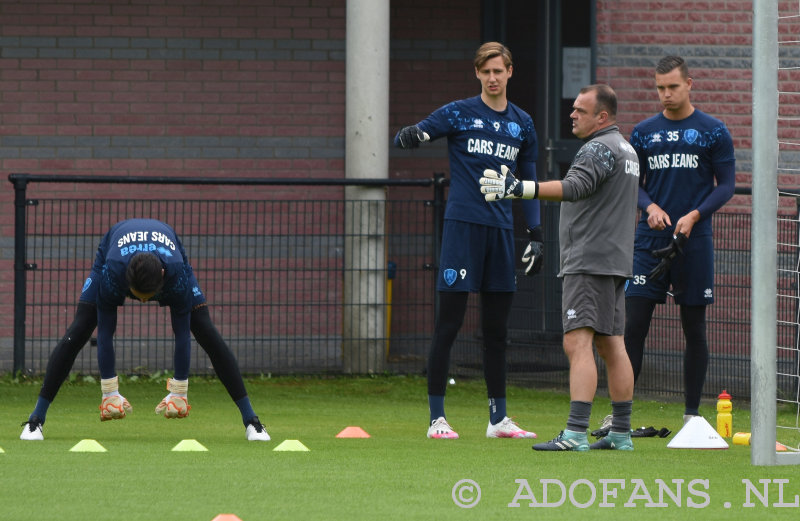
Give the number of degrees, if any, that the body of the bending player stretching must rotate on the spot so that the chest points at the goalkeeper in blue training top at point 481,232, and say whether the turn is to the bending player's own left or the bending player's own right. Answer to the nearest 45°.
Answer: approximately 90° to the bending player's own left

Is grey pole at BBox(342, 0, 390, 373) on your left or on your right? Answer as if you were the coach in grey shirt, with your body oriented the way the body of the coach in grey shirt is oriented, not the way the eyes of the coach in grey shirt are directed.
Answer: on your right

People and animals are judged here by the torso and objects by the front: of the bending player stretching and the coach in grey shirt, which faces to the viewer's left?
the coach in grey shirt

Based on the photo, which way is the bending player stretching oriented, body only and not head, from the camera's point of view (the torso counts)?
toward the camera

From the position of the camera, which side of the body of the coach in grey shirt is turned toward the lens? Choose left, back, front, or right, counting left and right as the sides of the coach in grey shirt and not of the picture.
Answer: left

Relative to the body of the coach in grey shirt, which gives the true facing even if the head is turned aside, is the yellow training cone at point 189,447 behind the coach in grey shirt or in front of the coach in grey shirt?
in front

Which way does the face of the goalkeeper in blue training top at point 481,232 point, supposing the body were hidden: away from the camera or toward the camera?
toward the camera

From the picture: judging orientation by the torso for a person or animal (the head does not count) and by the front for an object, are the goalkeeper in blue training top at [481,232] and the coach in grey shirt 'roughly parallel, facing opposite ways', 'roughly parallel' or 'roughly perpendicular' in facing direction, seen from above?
roughly perpendicular

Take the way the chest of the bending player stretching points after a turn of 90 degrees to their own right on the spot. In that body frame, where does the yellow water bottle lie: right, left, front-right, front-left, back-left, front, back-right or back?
back

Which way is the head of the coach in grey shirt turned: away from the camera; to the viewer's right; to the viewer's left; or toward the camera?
to the viewer's left

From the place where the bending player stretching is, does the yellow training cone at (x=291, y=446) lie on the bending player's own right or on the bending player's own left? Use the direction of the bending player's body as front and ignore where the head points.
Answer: on the bending player's own left

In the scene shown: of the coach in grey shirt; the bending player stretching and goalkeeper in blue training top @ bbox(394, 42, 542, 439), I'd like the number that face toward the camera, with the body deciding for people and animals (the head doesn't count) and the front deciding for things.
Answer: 2

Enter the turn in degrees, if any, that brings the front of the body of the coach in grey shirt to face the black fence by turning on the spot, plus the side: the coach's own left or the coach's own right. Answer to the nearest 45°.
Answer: approximately 45° to the coach's own right
